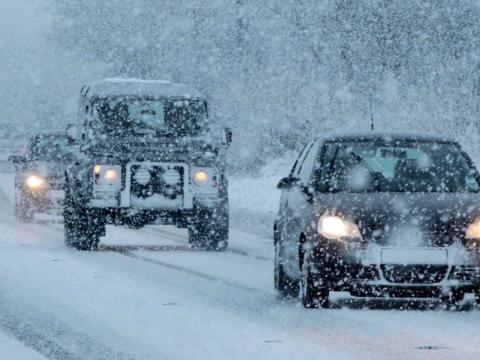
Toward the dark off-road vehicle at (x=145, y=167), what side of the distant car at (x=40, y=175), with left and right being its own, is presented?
front

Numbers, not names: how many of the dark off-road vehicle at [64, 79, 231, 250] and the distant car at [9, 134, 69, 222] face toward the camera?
2

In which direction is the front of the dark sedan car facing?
toward the camera

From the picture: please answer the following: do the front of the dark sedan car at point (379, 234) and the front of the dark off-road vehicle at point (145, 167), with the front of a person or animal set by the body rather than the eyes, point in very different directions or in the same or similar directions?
same or similar directions

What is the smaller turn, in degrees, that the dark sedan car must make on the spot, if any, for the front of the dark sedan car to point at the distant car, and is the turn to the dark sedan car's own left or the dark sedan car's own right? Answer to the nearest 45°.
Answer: approximately 135° to the dark sedan car's own right

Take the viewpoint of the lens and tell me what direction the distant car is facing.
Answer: facing the viewer

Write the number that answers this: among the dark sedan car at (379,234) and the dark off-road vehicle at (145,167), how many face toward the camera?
2

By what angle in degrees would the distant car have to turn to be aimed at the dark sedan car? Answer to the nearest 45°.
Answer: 0° — it already faces it

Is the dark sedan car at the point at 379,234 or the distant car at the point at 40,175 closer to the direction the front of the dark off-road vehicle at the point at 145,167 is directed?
the dark sedan car
